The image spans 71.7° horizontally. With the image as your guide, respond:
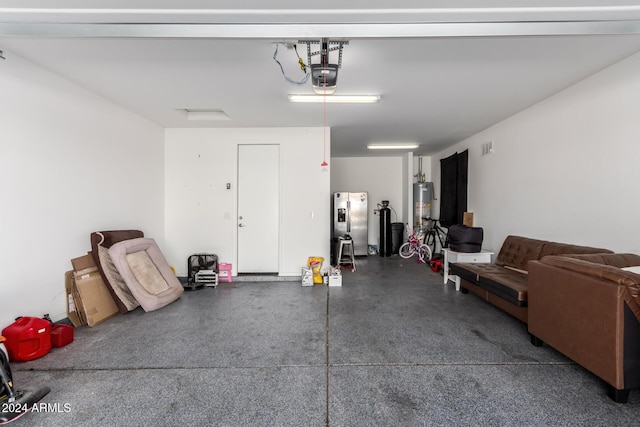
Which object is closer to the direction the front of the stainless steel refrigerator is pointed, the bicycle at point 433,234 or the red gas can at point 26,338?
the red gas can

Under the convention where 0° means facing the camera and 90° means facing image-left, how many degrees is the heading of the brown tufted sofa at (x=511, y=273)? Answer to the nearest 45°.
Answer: approximately 45°
